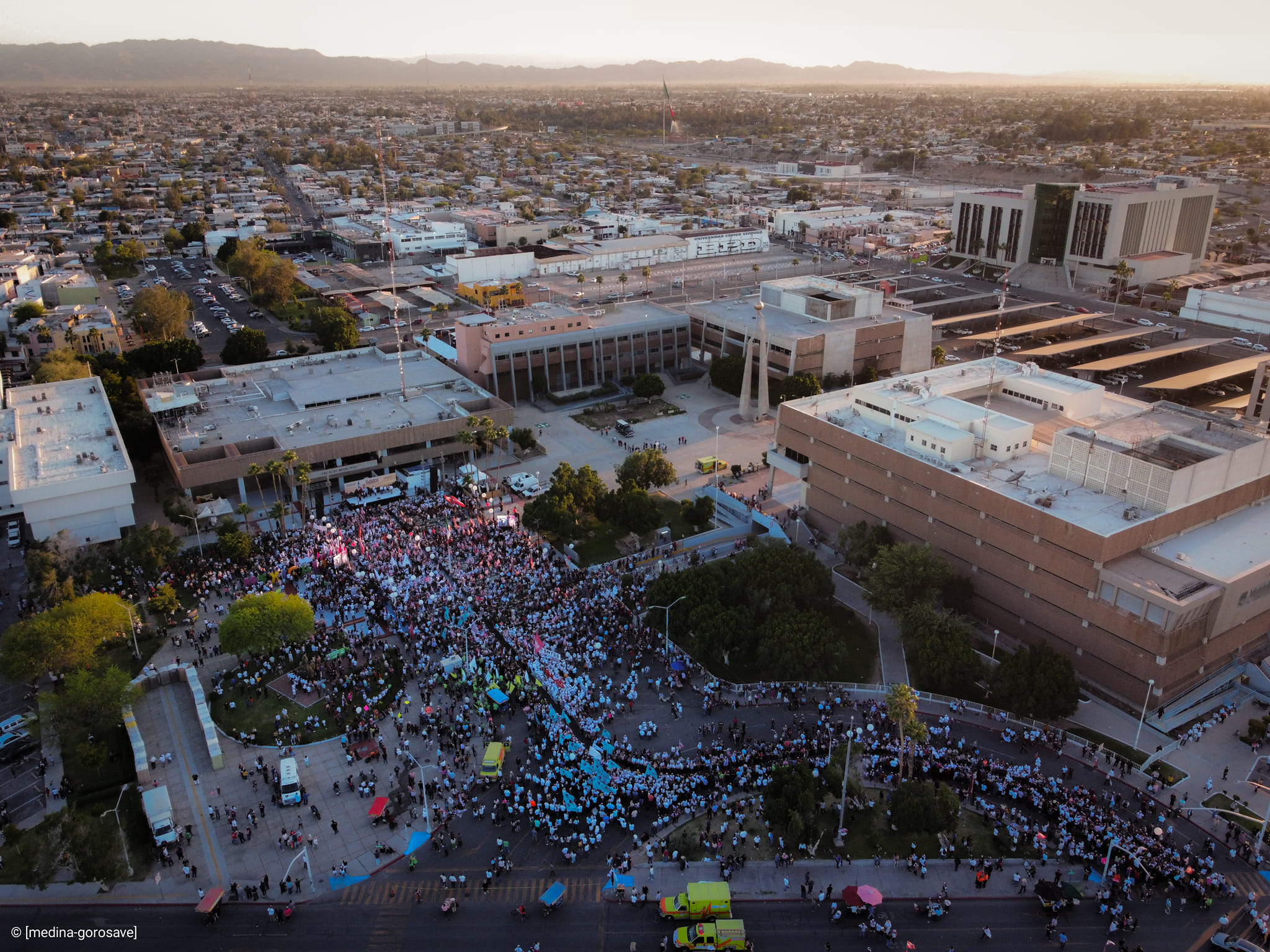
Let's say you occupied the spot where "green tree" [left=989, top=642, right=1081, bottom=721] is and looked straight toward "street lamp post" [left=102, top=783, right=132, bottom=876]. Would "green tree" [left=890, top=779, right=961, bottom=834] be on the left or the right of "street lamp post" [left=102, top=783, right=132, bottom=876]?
left

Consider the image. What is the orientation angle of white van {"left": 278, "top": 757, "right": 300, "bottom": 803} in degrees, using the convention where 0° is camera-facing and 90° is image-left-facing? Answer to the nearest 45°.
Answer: approximately 0°

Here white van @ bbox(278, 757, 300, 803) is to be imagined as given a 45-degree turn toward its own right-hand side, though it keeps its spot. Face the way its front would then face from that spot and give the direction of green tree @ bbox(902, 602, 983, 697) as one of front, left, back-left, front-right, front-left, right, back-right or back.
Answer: back-left

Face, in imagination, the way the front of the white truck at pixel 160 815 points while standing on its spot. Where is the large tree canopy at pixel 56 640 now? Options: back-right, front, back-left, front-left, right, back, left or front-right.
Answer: back

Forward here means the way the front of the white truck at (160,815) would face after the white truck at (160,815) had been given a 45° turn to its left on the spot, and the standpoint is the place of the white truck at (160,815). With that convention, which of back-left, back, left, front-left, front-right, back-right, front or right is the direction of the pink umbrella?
front

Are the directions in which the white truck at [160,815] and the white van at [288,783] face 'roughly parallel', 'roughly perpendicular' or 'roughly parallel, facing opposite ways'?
roughly parallel

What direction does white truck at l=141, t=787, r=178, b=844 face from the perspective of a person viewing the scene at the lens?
facing the viewer

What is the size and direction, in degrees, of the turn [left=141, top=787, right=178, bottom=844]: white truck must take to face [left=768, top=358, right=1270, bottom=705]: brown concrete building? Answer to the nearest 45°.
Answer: approximately 90° to its left

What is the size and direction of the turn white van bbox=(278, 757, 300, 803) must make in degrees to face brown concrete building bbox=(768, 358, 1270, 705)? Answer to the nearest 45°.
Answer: approximately 90° to its left

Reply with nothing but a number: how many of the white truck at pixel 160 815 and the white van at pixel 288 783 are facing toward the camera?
2

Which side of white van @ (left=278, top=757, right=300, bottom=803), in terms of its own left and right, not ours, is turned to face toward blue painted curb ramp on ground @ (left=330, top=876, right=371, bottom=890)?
front

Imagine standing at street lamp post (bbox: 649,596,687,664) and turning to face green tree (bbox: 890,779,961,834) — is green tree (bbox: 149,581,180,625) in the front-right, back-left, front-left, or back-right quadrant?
back-right

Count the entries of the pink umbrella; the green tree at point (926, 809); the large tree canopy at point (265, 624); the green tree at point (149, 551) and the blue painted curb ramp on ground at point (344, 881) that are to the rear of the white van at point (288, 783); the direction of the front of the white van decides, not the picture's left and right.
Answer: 2

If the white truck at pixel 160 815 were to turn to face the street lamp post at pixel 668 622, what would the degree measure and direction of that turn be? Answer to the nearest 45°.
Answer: approximately 90° to its left

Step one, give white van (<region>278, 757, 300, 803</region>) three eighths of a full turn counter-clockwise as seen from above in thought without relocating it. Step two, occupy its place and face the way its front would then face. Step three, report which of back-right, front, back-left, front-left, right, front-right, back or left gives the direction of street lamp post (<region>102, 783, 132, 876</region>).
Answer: back-left

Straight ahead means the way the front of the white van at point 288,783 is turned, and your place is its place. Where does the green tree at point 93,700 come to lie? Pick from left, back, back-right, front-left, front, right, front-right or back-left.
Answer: back-right
